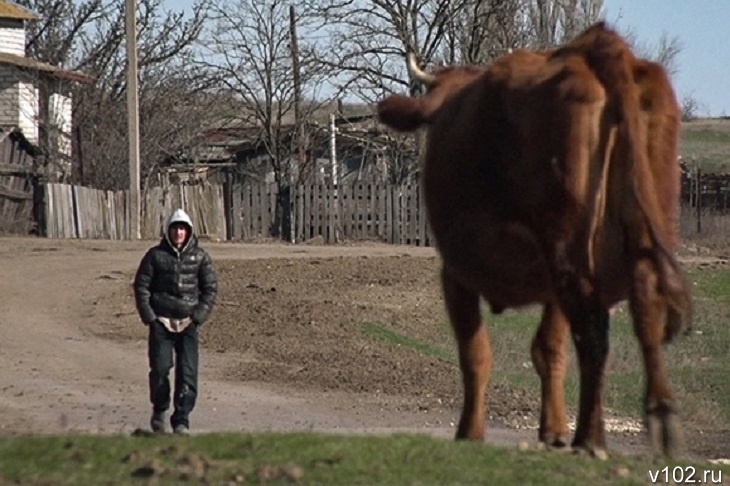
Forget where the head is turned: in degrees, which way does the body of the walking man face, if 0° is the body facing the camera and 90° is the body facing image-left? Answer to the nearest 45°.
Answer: approximately 0°

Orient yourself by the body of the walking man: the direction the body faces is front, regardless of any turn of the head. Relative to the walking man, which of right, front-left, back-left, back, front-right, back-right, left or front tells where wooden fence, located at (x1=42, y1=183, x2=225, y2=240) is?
back

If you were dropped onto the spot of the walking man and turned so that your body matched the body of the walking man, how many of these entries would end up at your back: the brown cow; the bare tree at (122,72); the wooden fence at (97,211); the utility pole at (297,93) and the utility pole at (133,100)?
4

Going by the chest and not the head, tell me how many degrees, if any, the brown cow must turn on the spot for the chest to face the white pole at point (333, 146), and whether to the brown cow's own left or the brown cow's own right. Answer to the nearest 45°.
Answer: approximately 45° to the brown cow's own right

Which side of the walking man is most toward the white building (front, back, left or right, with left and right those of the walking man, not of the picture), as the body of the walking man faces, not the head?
back

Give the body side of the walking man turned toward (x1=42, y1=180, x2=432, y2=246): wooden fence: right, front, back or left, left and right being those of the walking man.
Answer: back

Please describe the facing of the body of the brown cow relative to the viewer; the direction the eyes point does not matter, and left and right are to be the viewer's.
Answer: facing away from the viewer and to the left of the viewer

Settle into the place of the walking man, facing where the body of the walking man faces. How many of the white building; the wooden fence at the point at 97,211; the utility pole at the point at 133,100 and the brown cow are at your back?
3

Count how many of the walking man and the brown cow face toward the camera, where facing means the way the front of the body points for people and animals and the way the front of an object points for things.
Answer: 1
